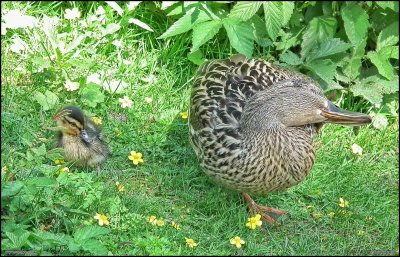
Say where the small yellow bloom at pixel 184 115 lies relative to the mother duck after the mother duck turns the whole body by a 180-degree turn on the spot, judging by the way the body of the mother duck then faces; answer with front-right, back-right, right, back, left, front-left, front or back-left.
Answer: front

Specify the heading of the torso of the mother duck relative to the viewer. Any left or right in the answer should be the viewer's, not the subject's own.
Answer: facing the viewer and to the right of the viewer

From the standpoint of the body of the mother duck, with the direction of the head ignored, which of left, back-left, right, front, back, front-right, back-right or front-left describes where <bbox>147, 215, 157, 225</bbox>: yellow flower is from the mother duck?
right

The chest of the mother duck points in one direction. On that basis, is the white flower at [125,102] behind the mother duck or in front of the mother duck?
behind

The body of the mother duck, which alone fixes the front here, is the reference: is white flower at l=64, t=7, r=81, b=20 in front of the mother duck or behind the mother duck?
behind

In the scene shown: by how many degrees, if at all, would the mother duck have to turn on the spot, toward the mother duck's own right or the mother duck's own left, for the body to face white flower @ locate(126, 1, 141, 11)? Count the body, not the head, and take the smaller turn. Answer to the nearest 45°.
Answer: approximately 180°

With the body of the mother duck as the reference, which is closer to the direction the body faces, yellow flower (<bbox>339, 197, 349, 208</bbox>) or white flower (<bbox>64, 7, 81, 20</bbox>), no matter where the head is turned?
the yellow flower

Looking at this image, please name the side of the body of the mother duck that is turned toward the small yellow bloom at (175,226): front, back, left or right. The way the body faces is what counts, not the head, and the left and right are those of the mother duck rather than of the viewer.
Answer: right

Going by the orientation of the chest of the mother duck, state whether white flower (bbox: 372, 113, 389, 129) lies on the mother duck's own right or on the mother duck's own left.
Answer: on the mother duck's own left

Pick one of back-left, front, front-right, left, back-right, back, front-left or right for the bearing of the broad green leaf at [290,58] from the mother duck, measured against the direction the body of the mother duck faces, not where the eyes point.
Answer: back-left

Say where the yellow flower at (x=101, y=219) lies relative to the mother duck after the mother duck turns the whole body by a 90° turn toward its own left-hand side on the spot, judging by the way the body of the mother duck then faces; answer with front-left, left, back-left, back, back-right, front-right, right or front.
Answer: back
